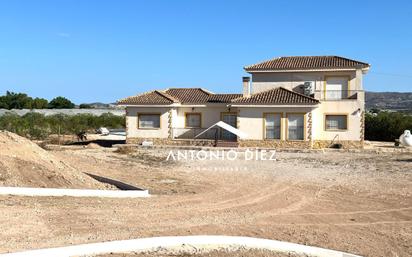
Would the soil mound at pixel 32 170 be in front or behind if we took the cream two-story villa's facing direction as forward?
in front

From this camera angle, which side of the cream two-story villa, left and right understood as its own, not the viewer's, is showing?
front

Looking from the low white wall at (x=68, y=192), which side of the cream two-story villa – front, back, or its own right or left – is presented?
front

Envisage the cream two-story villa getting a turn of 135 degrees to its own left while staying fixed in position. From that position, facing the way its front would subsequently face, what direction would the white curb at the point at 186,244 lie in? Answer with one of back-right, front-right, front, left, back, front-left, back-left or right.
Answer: back-right
